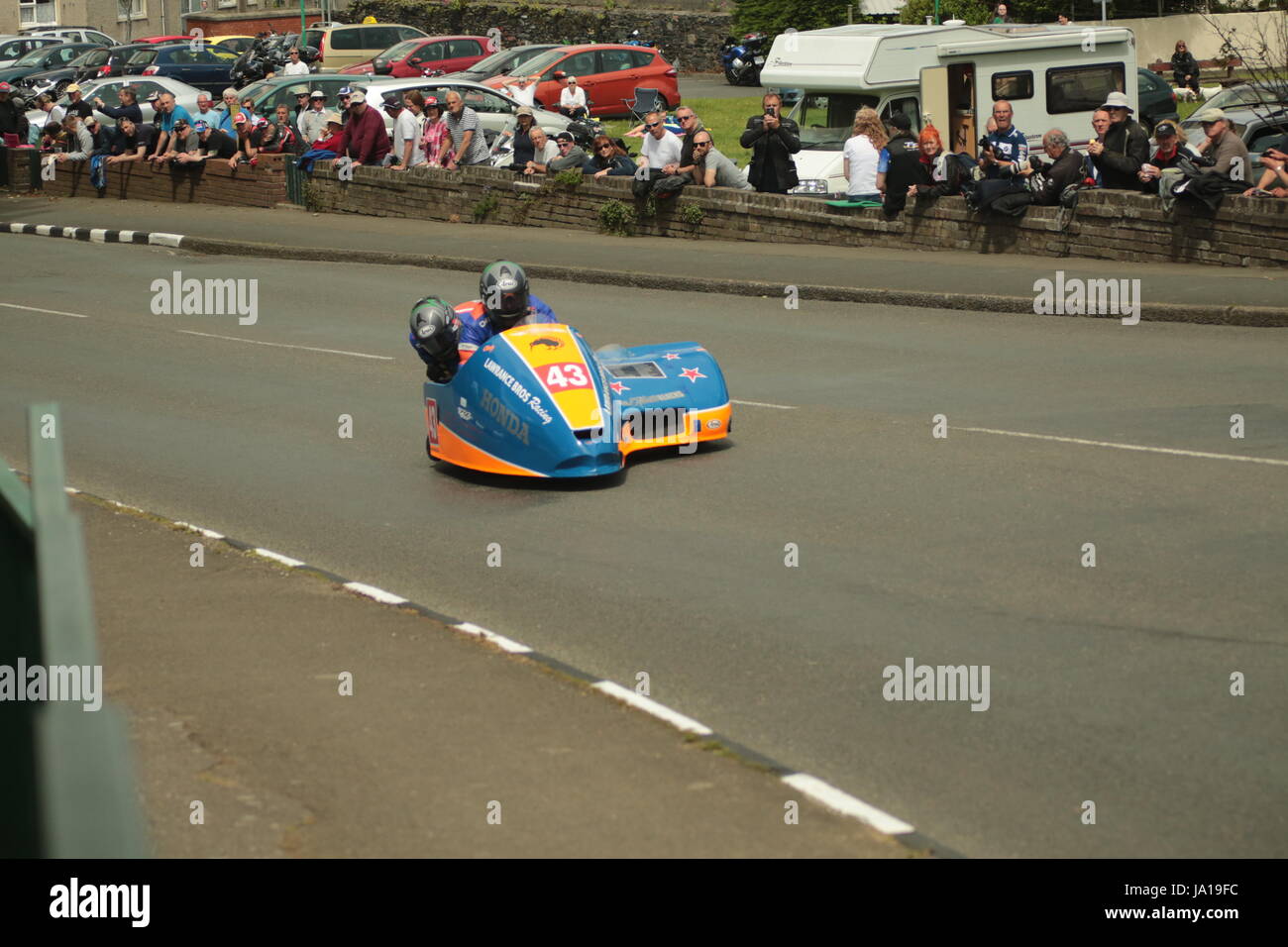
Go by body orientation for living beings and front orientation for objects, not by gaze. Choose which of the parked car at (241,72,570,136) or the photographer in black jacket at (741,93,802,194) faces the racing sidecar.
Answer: the photographer in black jacket

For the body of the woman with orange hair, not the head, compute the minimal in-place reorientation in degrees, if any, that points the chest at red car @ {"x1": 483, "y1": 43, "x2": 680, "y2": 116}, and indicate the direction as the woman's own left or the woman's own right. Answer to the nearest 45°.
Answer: approximately 135° to the woman's own right

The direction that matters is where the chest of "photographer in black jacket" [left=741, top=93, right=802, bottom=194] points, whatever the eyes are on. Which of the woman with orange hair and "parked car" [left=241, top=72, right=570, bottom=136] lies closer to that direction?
the woman with orange hair
